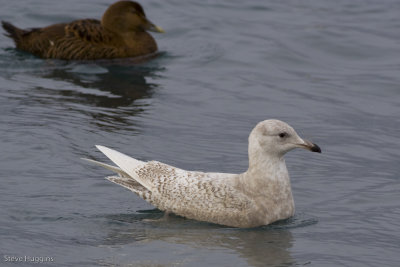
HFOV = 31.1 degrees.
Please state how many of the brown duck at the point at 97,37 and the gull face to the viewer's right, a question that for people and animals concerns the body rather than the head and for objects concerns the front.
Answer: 2

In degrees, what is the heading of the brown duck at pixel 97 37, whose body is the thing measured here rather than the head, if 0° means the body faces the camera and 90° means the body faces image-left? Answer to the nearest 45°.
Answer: approximately 270°

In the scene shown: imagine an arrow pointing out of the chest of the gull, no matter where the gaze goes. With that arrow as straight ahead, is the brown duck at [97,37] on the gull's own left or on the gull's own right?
on the gull's own left

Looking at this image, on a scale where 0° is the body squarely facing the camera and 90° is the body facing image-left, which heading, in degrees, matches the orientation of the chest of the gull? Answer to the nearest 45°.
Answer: approximately 270°

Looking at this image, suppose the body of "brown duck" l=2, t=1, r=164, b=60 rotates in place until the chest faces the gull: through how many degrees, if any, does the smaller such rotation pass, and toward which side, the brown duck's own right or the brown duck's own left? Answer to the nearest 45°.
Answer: approximately 90° to the brown duck's own right
